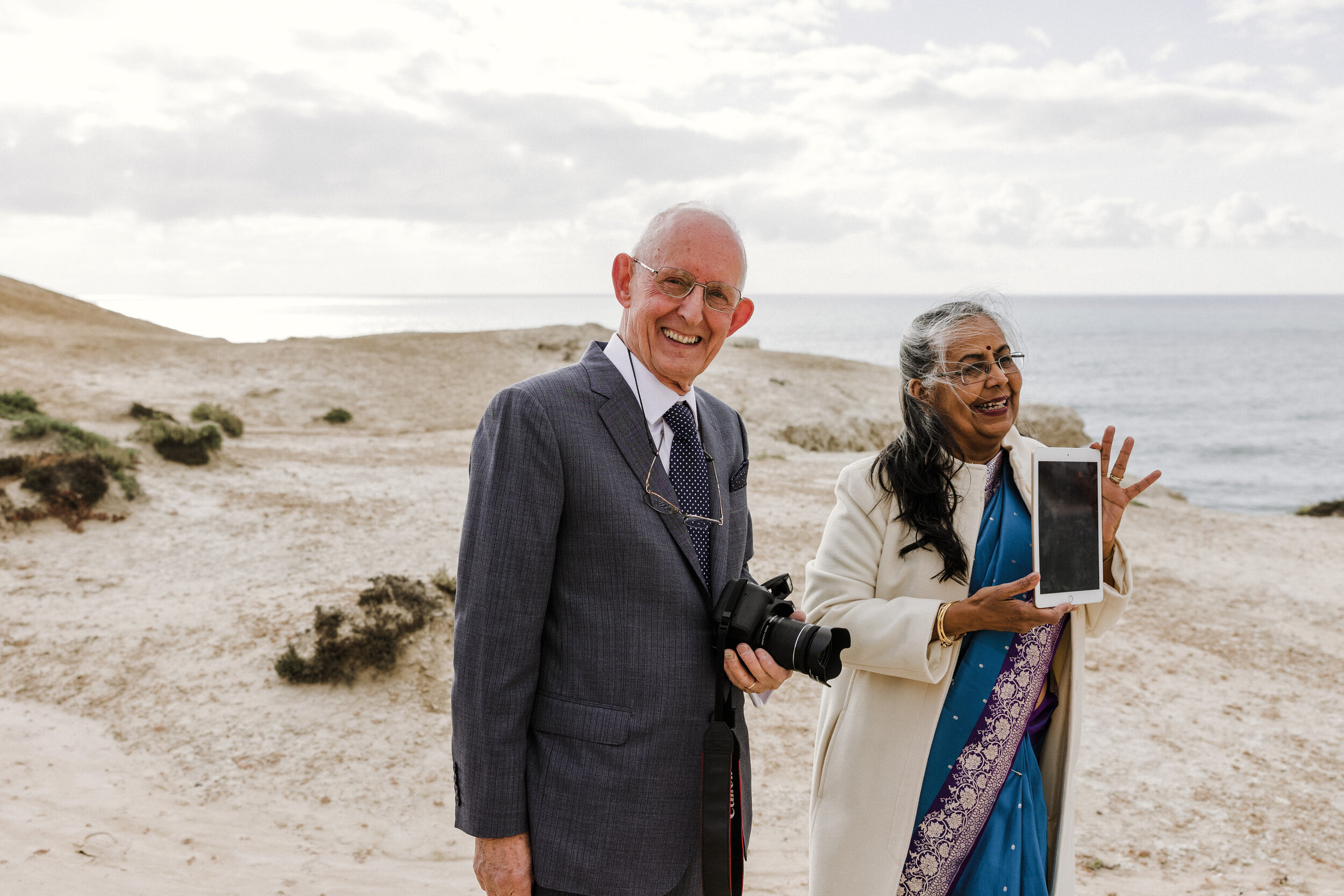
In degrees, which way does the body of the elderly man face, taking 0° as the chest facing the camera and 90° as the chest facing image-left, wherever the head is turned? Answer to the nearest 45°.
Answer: approximately 315°

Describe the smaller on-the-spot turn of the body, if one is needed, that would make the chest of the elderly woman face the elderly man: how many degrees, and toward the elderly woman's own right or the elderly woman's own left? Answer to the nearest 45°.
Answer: approximately 90° to the elderly woman's own right

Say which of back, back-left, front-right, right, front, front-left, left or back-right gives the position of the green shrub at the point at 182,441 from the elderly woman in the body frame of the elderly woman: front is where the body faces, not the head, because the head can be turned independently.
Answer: back

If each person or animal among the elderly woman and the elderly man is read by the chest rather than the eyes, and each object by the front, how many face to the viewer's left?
0

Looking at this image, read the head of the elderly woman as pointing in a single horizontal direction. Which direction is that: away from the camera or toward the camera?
toward the camera

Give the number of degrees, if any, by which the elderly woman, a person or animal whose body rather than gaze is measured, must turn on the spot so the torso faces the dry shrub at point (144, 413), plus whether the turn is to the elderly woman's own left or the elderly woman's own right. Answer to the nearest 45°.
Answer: approximately 180°

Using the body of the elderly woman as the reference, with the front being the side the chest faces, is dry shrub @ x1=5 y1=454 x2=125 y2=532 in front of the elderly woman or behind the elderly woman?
behind

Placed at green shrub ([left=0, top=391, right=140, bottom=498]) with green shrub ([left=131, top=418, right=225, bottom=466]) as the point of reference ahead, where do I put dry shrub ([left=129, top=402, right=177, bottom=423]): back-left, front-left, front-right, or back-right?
front-left

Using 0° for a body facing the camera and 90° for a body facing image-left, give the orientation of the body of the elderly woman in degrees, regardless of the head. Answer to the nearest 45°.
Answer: approximately 315°

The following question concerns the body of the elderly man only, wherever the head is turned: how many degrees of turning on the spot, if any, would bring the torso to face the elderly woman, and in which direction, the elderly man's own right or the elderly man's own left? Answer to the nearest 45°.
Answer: approximately 90° to the elderly man's own left

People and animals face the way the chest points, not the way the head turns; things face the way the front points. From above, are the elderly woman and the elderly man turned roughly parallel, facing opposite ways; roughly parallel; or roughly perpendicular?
roughly parallel
